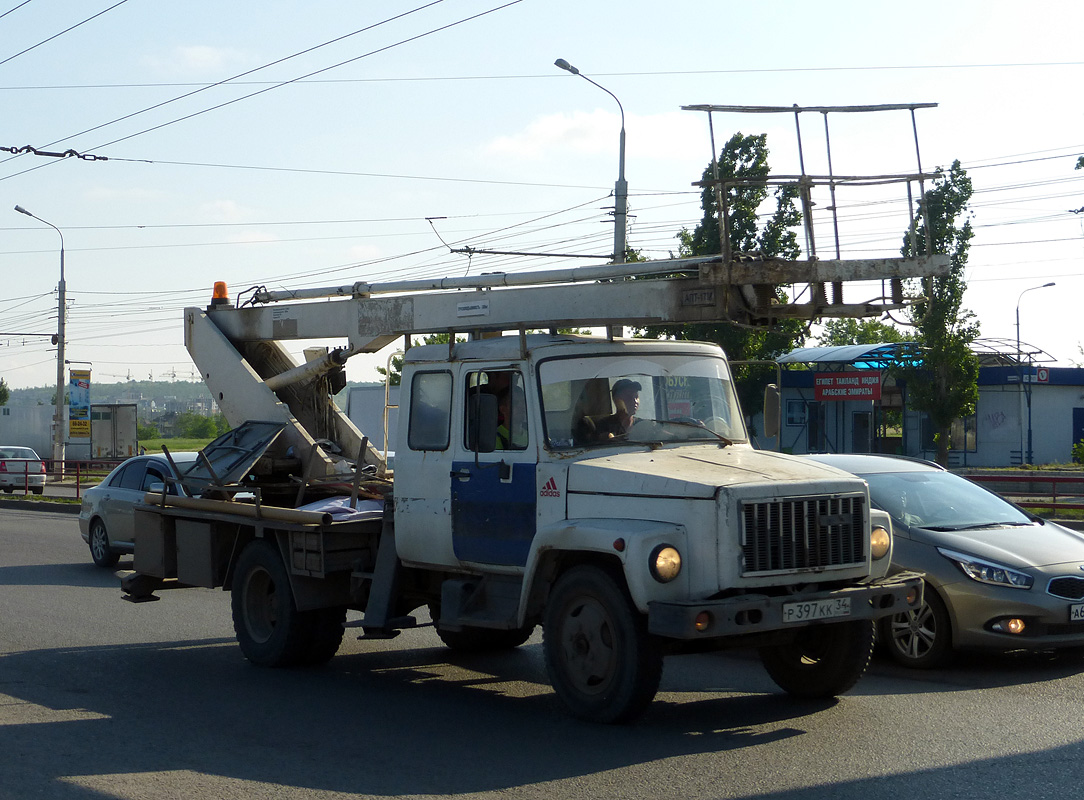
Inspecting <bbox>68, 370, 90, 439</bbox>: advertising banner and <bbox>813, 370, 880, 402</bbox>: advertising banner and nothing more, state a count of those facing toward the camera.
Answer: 2

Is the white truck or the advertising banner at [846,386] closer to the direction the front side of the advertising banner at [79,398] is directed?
the white truck

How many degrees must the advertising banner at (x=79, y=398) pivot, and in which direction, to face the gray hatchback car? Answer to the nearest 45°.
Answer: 0° — it already faces it

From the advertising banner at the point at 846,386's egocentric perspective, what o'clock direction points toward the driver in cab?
The driver in cab is roughly at 12 o'clock from the advertising banner.

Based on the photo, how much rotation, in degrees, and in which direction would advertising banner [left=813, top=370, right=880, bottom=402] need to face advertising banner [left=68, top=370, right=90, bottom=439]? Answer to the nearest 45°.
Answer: approximately 90° to its right

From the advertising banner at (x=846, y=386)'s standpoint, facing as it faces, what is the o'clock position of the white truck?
The white truck is roughly at 12 o'clock from the advertising banner.

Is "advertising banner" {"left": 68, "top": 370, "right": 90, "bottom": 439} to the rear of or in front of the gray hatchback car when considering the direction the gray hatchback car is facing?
to the rear

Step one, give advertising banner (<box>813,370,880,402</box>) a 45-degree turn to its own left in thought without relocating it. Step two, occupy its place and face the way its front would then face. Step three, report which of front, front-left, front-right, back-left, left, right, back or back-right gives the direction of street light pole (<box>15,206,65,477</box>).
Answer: back-right

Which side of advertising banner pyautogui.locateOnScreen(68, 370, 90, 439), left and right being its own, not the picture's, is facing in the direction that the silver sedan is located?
front

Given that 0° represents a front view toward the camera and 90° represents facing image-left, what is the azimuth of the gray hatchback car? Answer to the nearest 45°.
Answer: approximately 315°

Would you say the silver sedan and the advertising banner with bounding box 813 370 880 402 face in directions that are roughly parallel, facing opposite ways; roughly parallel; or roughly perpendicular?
roughly perpendicular

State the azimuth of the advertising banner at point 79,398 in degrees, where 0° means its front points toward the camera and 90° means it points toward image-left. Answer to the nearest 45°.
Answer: approximately 0°

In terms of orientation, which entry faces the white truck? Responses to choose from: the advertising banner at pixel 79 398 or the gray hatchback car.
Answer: the advertising banner

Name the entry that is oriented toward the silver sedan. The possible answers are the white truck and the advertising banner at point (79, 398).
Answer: the advertising banner

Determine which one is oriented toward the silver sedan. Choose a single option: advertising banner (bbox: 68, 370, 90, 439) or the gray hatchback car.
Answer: the advertising banner
